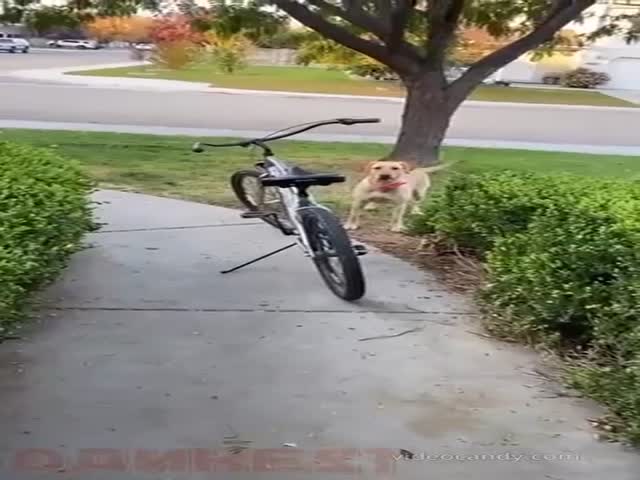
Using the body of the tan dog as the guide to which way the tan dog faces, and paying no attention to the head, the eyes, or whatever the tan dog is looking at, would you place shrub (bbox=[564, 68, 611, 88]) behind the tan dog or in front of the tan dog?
behind

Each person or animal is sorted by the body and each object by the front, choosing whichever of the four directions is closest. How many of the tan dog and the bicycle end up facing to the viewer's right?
0

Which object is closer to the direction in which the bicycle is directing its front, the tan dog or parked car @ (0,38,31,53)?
the parked car

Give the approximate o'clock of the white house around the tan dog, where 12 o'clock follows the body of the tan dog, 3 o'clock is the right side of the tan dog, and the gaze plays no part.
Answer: The white house is roughly at 5 o'clock from the tan dog.

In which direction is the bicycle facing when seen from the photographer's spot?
facing away from the viewer and to the left of the viewer

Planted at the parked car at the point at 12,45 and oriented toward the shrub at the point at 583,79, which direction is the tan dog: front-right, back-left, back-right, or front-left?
front-right

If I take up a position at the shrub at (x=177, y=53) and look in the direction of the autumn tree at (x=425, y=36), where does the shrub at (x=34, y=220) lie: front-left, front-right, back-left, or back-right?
front-right

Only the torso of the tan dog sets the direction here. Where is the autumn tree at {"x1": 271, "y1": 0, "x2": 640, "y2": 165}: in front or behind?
behind

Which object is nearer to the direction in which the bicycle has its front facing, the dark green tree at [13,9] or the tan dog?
the dark green tree

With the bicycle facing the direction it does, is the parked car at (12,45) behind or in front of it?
in front

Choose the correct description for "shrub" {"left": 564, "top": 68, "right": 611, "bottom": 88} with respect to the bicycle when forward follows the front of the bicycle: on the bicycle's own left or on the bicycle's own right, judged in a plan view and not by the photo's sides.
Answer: on the bicycle's own right

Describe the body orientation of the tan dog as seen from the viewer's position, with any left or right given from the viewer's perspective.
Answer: facing the viewer and to the left of the viewer

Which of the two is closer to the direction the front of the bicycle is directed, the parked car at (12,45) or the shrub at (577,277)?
the parked car
